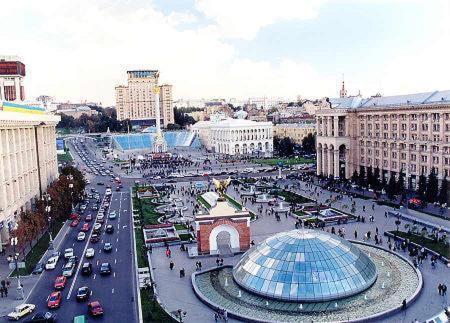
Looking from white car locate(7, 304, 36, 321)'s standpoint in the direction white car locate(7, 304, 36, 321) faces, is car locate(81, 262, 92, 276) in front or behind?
behind

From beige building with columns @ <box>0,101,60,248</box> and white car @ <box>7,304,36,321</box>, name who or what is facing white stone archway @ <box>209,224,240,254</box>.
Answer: the beige building with columns

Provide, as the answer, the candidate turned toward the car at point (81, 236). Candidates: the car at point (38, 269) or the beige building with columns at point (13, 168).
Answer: the beige building with columns

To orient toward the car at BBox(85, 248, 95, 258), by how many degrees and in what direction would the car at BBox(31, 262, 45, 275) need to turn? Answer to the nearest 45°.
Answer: approximately 180°

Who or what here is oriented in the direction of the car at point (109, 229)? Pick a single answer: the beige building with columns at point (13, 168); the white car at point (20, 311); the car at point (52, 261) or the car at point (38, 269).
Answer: the beige building with columns

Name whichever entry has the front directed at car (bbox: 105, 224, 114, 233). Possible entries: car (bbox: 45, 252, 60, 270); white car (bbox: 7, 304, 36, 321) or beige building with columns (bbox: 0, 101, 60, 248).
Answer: the beige building with columns

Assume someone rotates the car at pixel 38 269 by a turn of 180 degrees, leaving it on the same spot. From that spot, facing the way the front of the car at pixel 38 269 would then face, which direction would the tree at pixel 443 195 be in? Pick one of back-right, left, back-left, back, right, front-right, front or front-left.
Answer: front-right

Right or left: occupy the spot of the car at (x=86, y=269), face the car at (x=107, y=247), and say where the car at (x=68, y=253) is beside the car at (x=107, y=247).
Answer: left

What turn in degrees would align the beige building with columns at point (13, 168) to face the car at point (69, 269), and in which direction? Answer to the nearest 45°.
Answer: approximately 45° to its right

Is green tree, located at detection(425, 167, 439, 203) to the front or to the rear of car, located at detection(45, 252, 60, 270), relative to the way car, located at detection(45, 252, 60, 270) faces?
to the rear

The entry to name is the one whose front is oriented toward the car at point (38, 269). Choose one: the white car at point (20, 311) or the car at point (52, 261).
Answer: the car at point (52, 261)

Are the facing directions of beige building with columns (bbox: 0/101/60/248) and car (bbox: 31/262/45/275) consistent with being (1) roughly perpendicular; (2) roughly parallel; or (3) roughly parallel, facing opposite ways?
roughly perpendicular

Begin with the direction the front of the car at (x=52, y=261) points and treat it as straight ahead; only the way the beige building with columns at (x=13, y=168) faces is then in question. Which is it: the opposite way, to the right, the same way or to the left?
to the left
